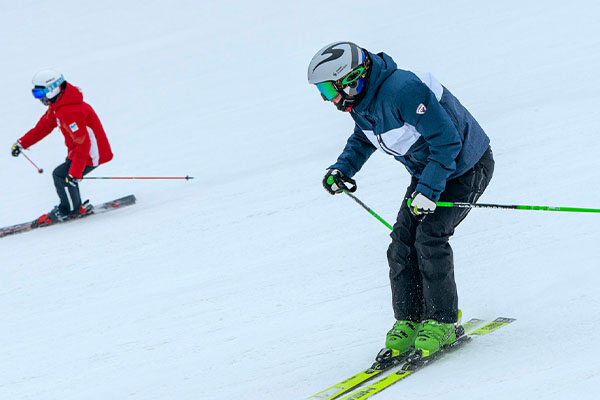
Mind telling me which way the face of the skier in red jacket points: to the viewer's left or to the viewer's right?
to the viewer's left

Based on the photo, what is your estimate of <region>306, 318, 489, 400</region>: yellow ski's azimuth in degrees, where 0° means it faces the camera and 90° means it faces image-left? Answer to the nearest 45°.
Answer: approximately 45°

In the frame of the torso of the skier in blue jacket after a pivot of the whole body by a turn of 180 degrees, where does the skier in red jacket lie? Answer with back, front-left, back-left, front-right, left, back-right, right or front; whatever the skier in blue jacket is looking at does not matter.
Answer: left

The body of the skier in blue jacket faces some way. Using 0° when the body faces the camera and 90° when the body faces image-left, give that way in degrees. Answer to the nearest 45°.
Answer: approximately 45°

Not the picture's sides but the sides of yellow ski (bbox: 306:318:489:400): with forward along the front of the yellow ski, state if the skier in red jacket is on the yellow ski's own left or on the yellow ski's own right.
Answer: on the yellow ski's own right
